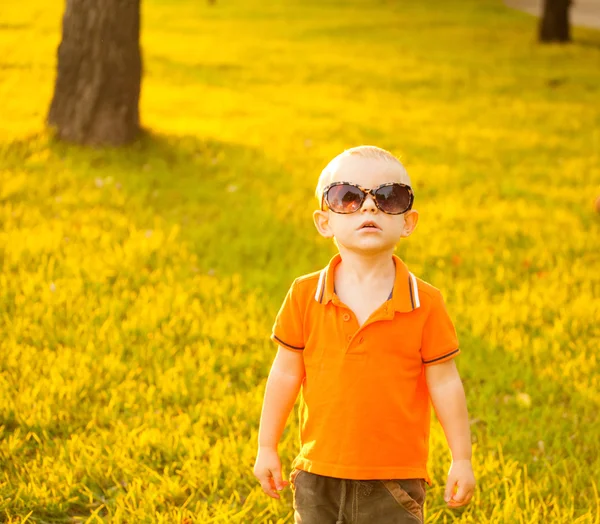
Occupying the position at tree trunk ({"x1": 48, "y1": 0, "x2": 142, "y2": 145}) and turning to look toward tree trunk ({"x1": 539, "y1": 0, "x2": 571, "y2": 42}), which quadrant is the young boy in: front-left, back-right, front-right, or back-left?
back-right

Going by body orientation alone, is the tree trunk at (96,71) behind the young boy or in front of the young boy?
behind

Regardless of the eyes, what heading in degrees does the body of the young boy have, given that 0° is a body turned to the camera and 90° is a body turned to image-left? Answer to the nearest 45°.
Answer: approximately 0°

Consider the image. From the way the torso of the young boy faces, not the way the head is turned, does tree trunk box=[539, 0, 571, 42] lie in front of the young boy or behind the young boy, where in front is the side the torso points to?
behind
